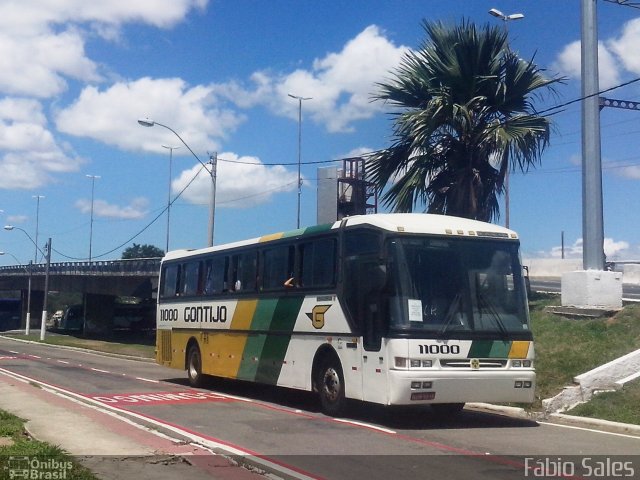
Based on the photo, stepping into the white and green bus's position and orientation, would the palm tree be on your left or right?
on your left

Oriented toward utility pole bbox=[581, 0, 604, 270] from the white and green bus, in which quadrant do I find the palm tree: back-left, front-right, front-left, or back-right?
front-left

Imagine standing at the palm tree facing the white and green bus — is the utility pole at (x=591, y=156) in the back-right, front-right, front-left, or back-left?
front-left

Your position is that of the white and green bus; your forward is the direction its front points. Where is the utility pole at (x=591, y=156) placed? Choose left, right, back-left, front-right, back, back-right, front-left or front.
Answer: left
